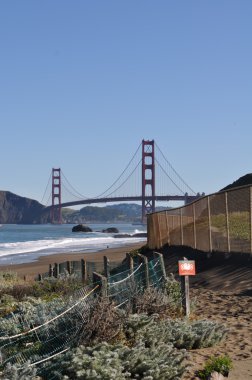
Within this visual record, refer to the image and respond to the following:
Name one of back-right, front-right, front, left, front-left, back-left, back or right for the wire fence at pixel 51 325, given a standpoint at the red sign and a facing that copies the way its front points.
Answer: front-right

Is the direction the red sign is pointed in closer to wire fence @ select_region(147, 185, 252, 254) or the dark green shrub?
the dark green shrub

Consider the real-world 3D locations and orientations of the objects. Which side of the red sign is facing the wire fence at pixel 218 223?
back

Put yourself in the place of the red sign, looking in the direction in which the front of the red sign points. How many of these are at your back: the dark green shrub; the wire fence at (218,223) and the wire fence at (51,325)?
1

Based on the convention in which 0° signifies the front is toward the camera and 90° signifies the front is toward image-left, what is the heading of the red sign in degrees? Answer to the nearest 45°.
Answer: approximately 0°

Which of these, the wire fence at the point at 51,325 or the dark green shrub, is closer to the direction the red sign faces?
the dark green shrub

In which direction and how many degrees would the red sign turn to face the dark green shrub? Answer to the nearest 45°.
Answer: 0° — it already faces it
